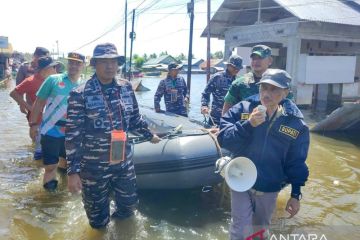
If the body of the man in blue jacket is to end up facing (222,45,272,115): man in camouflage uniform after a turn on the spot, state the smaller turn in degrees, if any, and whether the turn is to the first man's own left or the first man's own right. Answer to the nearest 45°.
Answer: approximately 135° to the first man's own right

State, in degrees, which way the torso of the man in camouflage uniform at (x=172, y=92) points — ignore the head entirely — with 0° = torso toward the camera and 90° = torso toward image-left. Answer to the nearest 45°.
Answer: approximately 0°

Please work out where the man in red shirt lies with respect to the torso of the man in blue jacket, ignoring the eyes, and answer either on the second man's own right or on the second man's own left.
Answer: on the second man's own right

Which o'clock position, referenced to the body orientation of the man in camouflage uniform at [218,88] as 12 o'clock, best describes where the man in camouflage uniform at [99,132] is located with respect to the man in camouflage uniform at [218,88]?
the man in camouflage uniform at [99,132] is roughly at 2 o'clock from the man in camouflage uniform at [218,88].

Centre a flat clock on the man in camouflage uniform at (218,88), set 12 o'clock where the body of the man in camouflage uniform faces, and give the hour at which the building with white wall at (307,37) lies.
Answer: The building with white wall is roughly at 8 o'clock from the man in camouflage uniform.

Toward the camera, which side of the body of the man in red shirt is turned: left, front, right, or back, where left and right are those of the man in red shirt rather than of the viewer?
right

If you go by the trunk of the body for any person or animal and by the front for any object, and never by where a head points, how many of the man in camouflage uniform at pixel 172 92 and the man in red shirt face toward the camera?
1

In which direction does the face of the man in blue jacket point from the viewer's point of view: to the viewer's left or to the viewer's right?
to the viewer's left
